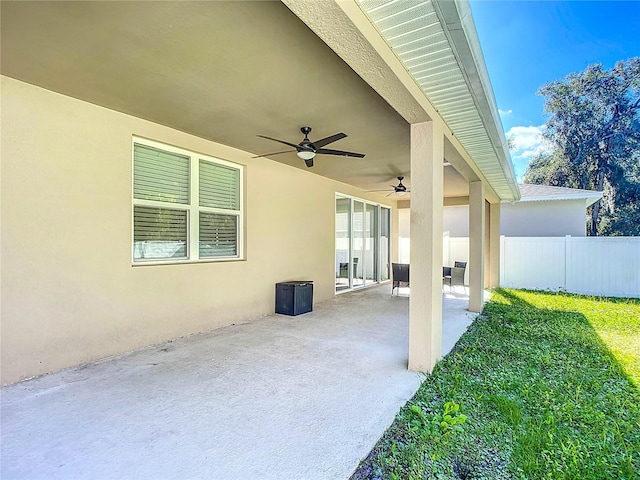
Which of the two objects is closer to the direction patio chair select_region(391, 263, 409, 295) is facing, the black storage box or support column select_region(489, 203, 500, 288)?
the support column
